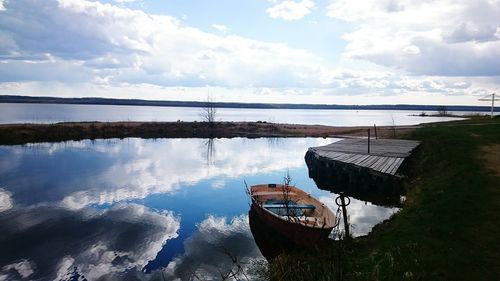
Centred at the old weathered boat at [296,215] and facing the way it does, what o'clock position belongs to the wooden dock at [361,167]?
The wooden dock is roughly at 8 o'clock from the old weathered boat.

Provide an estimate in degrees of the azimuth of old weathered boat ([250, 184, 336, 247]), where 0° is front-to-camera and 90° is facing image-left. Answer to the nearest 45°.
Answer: approximately 315°
